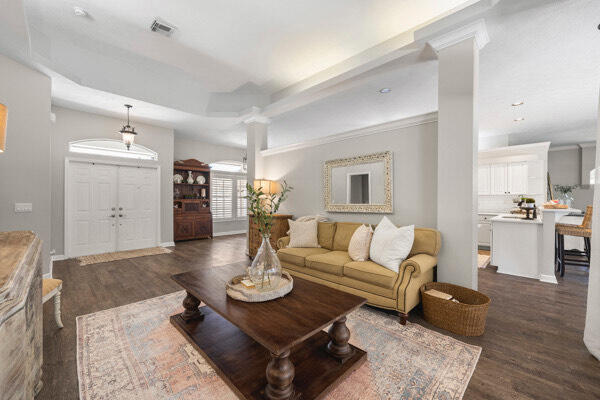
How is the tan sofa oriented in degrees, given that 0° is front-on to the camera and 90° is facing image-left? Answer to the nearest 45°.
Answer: approximately 45°

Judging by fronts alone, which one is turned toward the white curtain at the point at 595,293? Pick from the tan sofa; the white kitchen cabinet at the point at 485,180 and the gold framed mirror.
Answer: the white kitchen cabinet

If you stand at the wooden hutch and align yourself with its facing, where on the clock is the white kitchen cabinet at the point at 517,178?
The white kitchen cabinet is roughly at 10 o'clock from the wooden hutch.

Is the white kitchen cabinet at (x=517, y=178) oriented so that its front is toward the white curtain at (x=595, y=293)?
yes

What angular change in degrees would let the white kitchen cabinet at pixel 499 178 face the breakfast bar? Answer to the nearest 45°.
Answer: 0° — it already faces it

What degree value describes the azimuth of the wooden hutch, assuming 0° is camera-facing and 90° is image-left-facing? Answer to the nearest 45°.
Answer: approximately 0°

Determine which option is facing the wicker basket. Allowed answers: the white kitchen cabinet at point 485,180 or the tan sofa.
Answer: the white kitchen cabinet

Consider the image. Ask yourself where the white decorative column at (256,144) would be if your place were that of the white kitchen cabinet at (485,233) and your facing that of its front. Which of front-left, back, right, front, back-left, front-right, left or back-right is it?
front-right

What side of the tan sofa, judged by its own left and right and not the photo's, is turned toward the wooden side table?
right

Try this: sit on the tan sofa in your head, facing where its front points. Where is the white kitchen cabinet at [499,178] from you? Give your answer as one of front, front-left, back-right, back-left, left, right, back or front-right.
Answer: back
